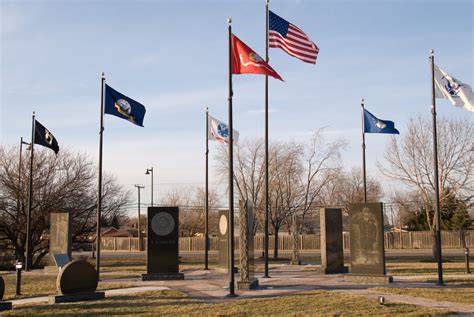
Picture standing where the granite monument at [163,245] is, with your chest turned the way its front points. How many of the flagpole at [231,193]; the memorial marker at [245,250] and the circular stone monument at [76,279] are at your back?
0

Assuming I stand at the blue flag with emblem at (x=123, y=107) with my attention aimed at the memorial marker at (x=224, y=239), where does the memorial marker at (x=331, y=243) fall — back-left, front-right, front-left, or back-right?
front-right

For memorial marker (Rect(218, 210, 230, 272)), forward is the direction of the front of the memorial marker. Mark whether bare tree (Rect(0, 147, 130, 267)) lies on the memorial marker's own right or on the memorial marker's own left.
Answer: on the memorial marker's own right

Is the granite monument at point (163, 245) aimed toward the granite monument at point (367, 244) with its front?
no

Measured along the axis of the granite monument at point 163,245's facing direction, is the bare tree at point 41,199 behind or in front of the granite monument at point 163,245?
behind

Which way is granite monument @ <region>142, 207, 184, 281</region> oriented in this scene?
toward the camera

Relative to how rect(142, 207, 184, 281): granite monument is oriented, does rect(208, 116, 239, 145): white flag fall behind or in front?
behind

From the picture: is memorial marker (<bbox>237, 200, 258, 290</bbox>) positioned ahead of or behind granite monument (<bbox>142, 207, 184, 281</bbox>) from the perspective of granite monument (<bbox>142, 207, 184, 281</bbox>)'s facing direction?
ahead

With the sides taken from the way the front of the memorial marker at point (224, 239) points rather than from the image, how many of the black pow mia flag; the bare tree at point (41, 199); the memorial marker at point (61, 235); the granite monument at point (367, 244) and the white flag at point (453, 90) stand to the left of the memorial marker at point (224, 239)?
2

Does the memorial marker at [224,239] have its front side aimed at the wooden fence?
no

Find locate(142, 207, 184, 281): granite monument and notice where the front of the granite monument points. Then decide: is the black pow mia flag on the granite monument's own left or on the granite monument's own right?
on the granite monument's own right

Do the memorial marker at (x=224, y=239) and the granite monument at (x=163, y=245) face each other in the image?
no

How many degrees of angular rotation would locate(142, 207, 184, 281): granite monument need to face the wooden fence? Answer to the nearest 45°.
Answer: approximately 135° to its left

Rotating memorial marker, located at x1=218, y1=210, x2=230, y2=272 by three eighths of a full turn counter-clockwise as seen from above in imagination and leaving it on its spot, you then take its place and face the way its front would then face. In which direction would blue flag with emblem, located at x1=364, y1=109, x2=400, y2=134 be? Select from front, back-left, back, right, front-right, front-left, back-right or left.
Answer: front

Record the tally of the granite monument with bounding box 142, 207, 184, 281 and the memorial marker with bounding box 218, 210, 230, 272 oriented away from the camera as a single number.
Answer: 0

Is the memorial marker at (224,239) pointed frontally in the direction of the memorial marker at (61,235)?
no

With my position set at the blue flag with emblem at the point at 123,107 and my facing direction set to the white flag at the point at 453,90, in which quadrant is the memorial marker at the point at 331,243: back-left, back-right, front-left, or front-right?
front-left

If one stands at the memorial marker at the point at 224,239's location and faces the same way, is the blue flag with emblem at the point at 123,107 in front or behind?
in front
